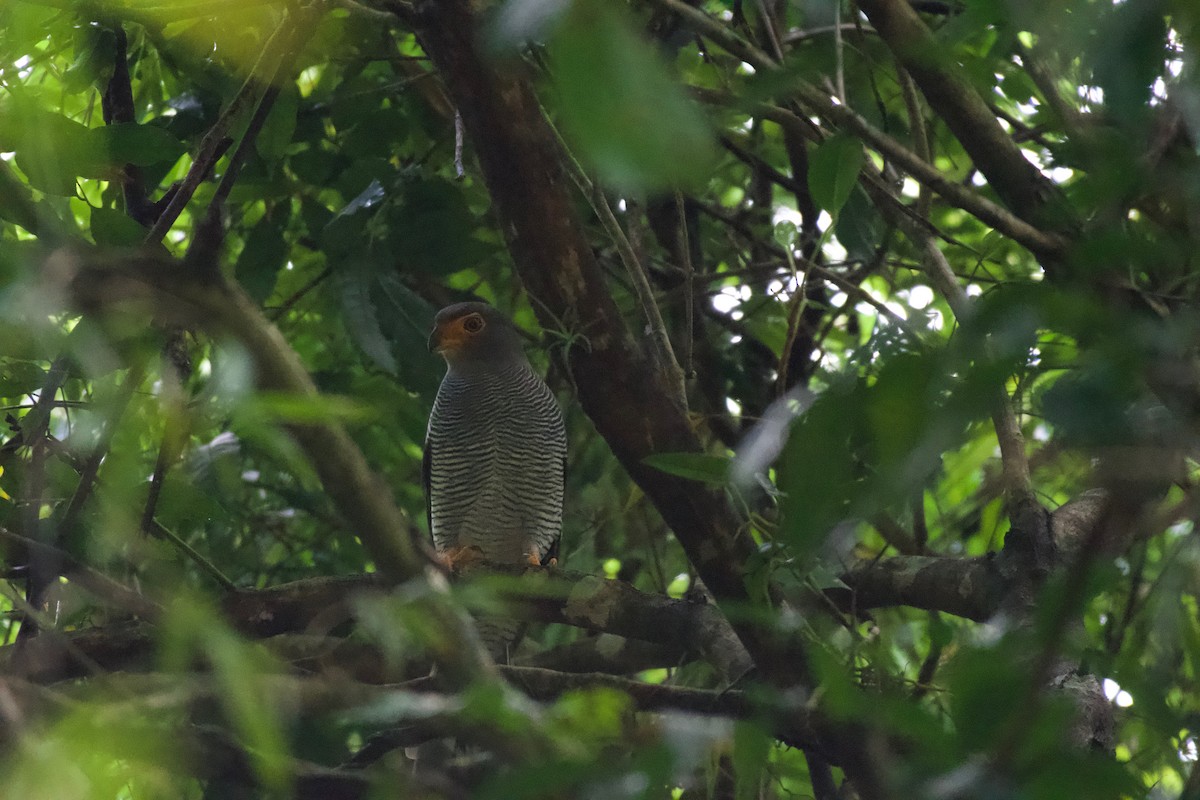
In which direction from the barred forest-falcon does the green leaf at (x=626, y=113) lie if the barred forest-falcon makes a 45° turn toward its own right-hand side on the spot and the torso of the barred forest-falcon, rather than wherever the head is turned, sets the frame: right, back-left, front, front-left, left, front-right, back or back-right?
front-left

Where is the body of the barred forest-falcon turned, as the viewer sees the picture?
toward the camera
